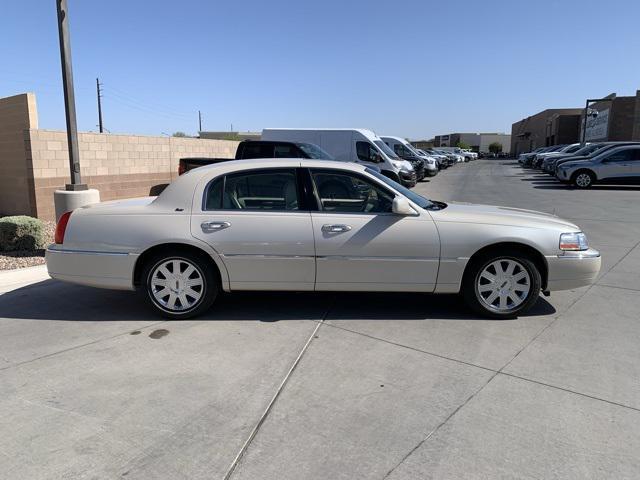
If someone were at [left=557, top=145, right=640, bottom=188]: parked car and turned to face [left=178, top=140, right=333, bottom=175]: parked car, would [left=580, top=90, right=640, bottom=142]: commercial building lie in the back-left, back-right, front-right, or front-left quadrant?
back-right

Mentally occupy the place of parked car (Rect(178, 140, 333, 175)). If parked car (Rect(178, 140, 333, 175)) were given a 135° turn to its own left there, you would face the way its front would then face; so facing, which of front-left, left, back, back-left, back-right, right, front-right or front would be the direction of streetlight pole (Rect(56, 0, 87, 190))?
left

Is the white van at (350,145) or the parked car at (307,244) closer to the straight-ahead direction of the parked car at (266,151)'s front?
the white van

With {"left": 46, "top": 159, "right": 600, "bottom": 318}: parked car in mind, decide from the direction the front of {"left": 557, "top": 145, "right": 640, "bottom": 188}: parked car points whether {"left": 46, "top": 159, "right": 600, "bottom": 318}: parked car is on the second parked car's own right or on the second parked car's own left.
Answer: on the second parked car's own left

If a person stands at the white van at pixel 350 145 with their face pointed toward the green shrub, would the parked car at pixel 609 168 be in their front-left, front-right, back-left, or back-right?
back-left

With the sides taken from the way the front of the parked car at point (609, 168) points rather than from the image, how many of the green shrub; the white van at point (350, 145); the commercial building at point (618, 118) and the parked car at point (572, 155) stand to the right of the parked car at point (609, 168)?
2

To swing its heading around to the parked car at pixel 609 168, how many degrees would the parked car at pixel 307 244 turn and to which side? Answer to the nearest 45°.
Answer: approximately 45° to its left

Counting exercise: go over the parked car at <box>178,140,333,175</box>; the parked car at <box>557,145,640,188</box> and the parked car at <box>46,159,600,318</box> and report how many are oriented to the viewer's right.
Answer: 2

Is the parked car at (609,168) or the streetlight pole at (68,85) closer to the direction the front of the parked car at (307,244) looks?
the parked car

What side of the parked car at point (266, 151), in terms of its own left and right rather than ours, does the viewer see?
right

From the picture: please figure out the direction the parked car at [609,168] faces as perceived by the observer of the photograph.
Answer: facing to the left of the viewer

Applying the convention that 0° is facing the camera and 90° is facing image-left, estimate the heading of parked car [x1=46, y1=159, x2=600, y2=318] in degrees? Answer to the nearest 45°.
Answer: approximately 270°

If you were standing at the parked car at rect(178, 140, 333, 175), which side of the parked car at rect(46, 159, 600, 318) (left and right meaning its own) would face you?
left

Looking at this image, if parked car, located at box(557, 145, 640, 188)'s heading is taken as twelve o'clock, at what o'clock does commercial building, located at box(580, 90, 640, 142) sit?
The commercial building is roughly at 3 o'clock from the parked car.
